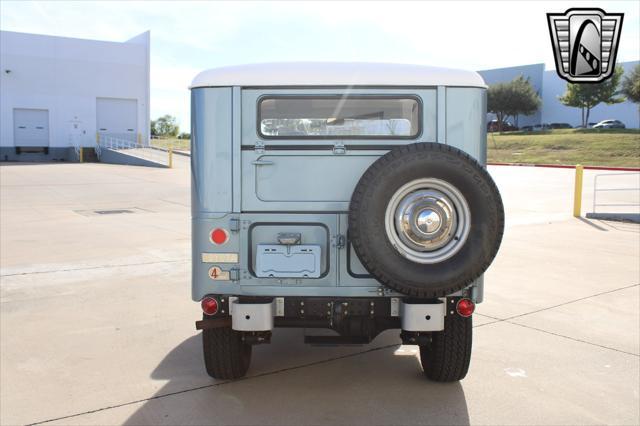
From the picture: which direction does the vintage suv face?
away from the camera

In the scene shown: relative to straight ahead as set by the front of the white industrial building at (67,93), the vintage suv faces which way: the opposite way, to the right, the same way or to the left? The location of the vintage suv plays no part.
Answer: the opposite way

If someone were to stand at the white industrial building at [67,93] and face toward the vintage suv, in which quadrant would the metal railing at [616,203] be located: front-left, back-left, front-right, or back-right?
front-left

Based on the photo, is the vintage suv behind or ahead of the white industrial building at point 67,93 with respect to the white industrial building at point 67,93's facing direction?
ahead

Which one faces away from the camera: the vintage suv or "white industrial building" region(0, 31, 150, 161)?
the vintage suv

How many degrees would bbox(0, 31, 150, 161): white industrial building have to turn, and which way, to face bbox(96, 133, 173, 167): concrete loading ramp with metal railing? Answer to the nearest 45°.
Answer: approximately 45° to its left

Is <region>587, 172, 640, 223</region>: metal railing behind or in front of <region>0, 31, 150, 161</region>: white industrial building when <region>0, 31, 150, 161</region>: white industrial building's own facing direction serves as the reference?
in front

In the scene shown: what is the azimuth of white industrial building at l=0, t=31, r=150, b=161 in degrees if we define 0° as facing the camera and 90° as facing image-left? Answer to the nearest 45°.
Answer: approximately 0°

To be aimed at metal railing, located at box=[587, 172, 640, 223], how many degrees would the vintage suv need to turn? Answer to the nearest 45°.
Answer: approximately 45° to its right

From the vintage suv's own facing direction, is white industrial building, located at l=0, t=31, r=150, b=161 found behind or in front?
in front

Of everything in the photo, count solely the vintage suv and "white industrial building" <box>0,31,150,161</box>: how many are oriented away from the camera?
1
